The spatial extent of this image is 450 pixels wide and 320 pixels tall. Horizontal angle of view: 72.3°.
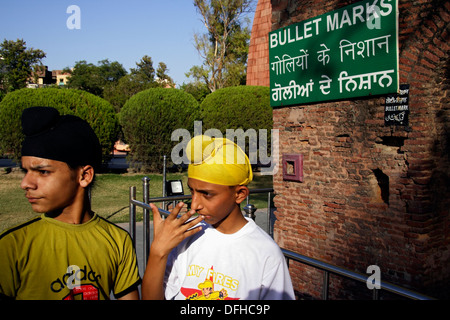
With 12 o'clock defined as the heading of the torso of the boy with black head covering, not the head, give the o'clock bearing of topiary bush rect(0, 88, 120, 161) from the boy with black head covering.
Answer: The topiary bush is roughly at 6 o'clock from the boy with black head covering.

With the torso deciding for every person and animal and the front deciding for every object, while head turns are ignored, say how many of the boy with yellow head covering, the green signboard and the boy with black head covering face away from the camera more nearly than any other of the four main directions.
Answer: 0

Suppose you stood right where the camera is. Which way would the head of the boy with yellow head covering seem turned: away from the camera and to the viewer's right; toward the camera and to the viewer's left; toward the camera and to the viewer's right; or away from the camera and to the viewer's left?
toward the camera and to the viewer's left

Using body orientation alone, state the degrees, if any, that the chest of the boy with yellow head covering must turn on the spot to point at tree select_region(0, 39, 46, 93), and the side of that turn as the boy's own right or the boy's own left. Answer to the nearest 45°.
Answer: approximately 90° to the boy's own right

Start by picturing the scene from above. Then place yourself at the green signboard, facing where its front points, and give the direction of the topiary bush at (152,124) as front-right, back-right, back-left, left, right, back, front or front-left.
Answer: right

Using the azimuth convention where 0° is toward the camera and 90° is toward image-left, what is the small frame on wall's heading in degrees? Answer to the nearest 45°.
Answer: approximately 45°

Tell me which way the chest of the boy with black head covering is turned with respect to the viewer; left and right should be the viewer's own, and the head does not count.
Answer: facing the viewer

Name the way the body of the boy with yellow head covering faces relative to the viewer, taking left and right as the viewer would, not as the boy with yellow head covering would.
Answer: facing the viewer and to the left of the viewer

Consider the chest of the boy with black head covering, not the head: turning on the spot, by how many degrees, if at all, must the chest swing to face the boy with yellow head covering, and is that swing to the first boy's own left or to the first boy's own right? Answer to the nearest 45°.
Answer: approximately 90° to the first boy's own left

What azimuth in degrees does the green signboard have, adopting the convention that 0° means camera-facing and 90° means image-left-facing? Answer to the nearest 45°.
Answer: approximately 45°

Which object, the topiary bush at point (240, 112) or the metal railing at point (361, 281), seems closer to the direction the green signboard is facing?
the metal railing

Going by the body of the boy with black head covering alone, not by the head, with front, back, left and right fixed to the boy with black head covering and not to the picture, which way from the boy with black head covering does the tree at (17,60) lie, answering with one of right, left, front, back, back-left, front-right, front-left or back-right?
back
